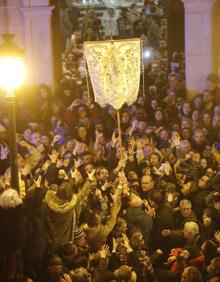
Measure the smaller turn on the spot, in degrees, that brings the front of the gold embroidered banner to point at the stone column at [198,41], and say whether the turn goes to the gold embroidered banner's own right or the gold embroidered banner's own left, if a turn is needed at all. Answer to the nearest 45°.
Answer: approximately 135° to the gold embroidered banner's own left

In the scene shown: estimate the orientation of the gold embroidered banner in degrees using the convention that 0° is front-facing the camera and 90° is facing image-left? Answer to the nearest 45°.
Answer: approximately 0°

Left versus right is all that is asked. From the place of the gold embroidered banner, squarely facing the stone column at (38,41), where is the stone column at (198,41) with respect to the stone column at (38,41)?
right

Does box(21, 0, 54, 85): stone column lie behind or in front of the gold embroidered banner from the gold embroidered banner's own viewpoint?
behind
